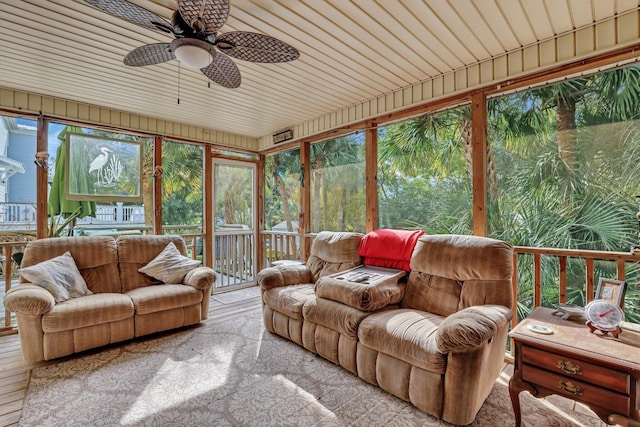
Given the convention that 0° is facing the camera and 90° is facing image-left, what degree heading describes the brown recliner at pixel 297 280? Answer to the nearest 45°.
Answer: approximately 45°

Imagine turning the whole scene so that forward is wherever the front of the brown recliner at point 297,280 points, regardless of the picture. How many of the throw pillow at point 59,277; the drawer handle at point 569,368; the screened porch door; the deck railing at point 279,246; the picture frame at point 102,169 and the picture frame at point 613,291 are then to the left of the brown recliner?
2

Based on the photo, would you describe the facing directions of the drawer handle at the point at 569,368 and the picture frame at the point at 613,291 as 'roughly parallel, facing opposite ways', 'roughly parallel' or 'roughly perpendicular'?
roughly parallel

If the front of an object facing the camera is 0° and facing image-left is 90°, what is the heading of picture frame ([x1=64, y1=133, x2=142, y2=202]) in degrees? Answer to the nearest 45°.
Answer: approximately 315°

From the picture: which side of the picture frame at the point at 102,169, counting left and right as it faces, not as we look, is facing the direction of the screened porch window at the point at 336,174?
front

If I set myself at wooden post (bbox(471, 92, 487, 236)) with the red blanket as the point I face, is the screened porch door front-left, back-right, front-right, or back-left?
front-right

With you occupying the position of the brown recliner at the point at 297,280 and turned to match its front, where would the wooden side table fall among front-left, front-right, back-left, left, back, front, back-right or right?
left

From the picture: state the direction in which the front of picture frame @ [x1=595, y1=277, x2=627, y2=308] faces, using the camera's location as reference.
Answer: facing the viewer and to the left of the viewer

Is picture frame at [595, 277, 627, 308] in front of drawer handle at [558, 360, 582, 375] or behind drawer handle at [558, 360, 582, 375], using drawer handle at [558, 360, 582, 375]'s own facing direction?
behind

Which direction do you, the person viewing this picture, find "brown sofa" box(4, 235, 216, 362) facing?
facing the viewer and to the right of the viewer

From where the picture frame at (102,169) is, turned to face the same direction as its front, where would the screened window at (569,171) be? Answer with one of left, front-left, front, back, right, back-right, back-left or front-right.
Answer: front
